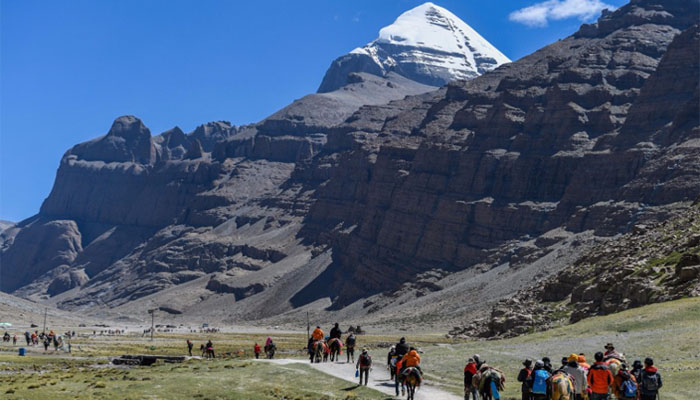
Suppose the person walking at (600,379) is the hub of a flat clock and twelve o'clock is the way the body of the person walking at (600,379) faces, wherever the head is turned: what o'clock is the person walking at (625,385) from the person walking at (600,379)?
the person walking at (625,385) is roughly at 3 o'clock from the person walking at (600,379).

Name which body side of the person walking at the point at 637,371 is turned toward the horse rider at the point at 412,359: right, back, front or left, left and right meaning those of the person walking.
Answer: left

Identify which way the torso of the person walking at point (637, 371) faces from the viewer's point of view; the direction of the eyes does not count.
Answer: away from the camera

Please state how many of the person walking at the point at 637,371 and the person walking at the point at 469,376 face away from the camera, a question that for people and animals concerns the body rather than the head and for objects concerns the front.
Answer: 2

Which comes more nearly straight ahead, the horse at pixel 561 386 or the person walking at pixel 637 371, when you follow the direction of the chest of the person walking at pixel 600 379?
the person walking

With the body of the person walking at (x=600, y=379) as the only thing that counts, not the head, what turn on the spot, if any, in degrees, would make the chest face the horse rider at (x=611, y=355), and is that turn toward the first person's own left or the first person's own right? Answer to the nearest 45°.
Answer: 0° — they already face them

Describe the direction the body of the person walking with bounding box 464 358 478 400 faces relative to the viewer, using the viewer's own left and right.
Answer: facing away from the viewer

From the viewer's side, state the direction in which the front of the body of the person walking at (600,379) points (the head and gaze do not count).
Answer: away from the camera

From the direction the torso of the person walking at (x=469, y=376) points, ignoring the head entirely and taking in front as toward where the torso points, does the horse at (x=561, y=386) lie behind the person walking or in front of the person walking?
behind

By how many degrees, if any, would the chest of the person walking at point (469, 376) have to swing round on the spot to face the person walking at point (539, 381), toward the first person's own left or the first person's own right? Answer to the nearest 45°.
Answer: approximately 135° to the first person's own right

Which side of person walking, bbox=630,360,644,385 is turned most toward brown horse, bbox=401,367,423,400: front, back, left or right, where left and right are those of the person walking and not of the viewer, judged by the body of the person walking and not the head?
left
